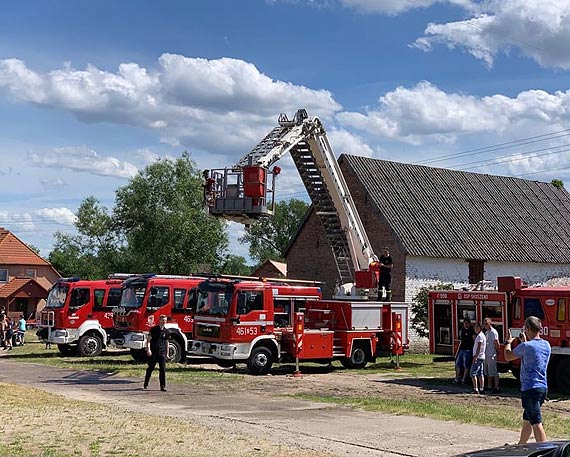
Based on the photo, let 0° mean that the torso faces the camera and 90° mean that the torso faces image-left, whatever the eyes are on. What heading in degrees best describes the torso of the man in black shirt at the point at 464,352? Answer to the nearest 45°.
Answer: approximately 0°

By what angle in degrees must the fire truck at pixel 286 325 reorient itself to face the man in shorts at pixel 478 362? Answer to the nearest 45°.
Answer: approximately 90° to its left

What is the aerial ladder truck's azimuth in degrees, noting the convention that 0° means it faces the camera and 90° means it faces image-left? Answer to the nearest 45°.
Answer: approximately 45°

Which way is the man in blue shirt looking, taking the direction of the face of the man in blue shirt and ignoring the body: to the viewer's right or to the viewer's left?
to the viewer's left

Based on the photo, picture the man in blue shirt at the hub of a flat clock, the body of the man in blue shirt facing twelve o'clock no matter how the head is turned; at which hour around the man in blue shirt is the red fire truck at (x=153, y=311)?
The red fire truck is roughly at 12 o'clock from the man in blue shirt.

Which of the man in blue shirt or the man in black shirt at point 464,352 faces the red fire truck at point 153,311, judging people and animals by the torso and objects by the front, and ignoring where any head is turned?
the man in blue shirt

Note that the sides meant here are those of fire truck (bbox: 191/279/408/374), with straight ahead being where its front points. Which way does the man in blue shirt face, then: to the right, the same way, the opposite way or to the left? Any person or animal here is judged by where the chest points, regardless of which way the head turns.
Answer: to the right

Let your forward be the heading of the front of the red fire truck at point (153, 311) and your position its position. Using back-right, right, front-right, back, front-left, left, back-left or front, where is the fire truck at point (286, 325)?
left

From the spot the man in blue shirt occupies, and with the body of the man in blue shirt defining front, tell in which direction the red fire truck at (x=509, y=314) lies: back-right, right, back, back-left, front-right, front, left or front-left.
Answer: front-right

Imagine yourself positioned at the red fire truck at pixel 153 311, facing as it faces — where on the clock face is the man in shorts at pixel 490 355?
The man in shorts is roughly at 9 o'clock from the red fire truck.

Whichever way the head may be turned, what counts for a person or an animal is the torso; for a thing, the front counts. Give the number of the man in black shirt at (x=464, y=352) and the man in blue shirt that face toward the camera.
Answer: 1

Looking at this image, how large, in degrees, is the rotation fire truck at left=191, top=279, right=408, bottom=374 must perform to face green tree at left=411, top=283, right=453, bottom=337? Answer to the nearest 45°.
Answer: approximately 180°

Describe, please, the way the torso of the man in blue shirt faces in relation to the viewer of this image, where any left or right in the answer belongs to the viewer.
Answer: facing away from the viewer and to the left of the viewer
